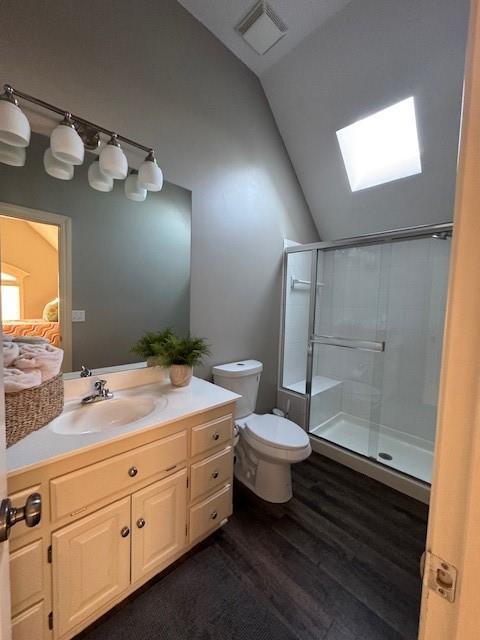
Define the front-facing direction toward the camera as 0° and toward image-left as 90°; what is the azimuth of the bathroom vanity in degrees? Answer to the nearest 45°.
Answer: approximately 315°

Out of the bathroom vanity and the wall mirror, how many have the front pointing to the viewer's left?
0

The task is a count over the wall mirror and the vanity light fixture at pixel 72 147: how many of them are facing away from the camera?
0

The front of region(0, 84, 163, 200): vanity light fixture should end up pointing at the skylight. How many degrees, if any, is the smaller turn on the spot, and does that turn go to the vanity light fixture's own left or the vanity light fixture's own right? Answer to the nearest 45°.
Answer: approximately 45° to the vanity light fixture's own left

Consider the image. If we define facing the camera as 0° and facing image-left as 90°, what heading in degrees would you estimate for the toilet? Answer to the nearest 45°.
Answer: approximately 315°

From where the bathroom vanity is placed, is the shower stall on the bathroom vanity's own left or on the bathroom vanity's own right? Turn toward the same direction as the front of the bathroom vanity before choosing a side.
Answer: on the bathroom vanity's own left

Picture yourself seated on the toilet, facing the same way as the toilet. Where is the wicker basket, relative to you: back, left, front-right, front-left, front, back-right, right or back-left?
right

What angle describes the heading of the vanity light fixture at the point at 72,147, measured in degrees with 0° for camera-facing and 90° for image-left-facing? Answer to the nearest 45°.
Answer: approximately 315°
